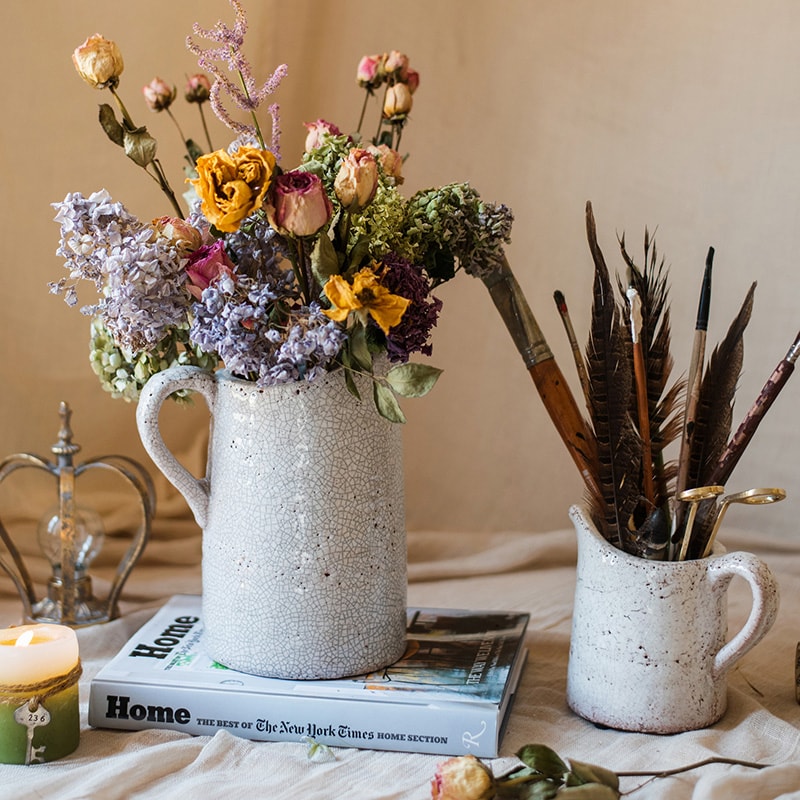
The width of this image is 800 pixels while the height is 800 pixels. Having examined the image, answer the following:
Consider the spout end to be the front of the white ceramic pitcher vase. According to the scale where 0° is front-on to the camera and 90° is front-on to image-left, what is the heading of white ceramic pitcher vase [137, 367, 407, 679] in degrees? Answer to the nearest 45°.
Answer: approximately 270°
